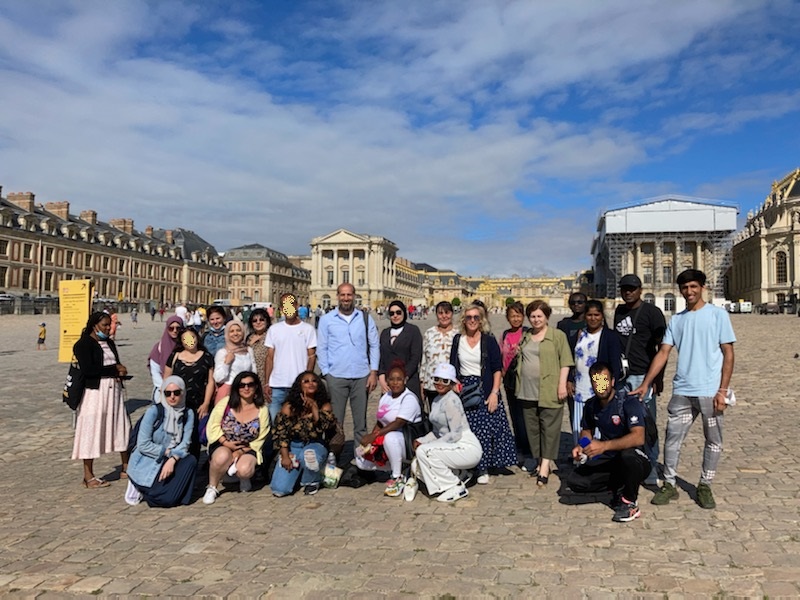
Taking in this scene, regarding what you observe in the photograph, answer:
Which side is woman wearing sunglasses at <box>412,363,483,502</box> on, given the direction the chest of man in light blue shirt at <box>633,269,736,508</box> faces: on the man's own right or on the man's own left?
on the man's own right

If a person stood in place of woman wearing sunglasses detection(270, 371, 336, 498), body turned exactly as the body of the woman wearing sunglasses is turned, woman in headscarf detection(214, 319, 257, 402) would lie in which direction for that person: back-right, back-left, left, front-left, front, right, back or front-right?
back-right

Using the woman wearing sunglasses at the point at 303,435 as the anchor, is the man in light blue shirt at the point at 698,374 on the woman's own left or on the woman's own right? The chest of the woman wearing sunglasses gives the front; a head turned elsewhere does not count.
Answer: on the woman's own left

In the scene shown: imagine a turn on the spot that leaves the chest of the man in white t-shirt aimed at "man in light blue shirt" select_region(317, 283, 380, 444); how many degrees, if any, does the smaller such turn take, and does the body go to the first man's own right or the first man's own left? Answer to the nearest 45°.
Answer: approximately 90° to the first man's own left

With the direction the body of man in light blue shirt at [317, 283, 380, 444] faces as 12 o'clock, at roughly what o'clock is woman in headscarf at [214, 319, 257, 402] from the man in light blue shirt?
The woman in headscarf is roughly at 3 o'clock from the man in light blue shirt.

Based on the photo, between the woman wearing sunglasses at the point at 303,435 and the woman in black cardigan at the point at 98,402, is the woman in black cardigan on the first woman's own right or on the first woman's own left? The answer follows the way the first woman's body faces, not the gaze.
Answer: on the first woman's own right

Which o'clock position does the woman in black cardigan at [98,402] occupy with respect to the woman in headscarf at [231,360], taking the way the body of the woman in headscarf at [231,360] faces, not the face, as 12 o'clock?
the woman in black cardigan at [98,402] is roughly at 3 o'clock from the woman in headscarf at [231,360].
